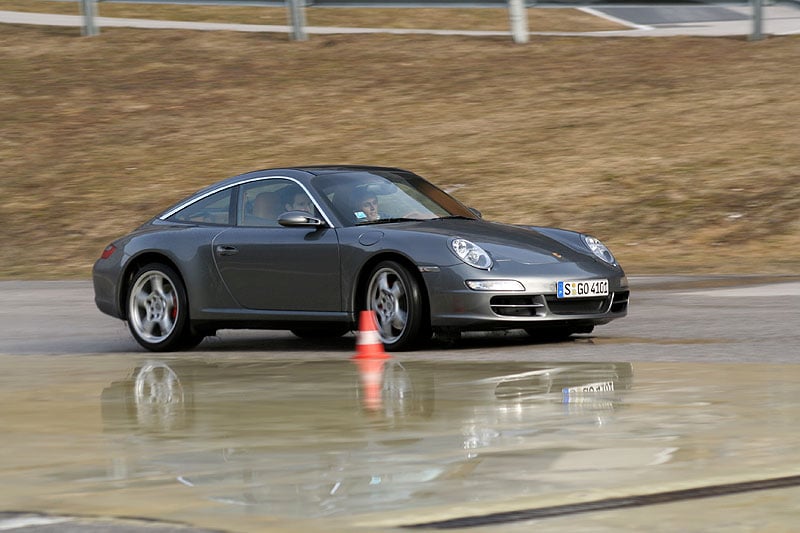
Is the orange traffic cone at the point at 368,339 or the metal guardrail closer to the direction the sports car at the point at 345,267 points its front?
the orange traffic cone

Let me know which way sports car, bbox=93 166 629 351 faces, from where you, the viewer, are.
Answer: facing the viewer and to the right of the viewer
